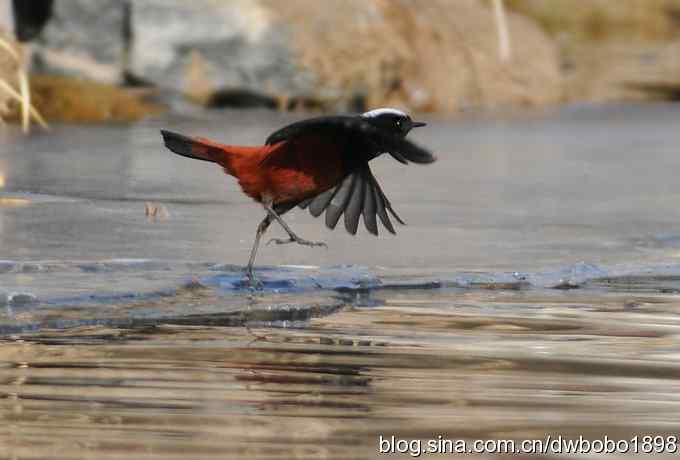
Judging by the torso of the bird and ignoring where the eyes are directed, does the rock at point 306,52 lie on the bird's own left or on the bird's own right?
on the bird's own left

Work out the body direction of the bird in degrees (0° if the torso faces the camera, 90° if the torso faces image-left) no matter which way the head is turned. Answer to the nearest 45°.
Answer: approximately 270°

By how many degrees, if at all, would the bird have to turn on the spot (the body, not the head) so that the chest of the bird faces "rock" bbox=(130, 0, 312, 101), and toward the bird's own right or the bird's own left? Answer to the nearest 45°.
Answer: approximately 90° to the bird's own left

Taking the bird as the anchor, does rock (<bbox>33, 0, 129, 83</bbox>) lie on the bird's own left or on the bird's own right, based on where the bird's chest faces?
on the bird's own left
